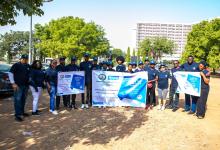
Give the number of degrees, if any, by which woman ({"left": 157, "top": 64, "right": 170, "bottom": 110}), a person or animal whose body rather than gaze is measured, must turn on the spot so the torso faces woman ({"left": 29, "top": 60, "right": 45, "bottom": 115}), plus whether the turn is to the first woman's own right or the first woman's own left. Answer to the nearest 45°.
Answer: approximately 45° to the first woman's own right

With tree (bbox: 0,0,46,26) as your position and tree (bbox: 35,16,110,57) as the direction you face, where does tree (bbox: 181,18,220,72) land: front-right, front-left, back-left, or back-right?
front-right

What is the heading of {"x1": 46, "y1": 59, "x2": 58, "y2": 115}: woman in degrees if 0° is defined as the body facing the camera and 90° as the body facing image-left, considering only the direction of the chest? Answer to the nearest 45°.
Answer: approximately 315°

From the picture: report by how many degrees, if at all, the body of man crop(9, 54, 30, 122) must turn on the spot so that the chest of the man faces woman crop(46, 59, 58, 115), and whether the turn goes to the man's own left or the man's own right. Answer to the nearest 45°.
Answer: approximately 90° to the man's own left

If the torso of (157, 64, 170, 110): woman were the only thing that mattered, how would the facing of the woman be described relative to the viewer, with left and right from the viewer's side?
facing the viewer

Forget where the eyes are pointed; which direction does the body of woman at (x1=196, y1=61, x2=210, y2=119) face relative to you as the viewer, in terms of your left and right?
facing the viewer and to the left of the viewer

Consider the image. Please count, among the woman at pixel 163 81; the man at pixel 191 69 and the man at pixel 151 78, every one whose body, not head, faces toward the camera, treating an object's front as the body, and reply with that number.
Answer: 3

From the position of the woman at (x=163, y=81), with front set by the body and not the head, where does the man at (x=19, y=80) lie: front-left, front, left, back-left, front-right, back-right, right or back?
front-right

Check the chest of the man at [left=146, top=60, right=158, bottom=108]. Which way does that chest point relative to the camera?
toward the camera

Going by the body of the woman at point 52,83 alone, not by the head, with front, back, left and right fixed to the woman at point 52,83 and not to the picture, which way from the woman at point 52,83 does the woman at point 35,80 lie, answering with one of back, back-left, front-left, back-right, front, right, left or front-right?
right

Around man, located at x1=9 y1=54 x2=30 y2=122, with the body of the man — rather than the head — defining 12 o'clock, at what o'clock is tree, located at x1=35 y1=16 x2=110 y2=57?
The tree is roughly at 8 o'clock from the man.

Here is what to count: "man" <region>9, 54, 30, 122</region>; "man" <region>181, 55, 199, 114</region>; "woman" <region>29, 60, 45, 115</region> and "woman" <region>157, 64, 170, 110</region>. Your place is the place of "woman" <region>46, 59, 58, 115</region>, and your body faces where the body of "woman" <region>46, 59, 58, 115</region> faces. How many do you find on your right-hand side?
2
